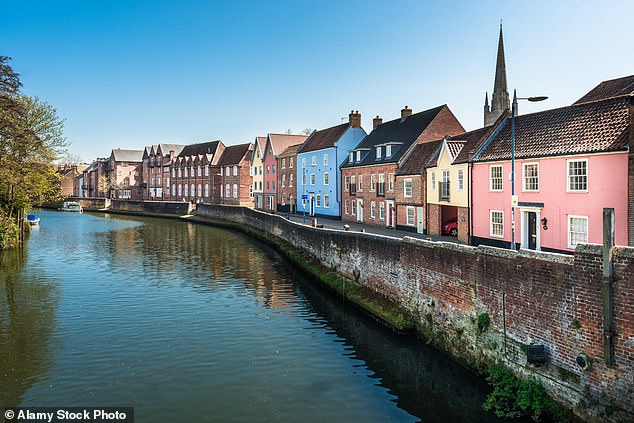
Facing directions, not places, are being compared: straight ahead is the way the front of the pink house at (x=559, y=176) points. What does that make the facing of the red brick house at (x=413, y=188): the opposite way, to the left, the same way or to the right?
the same way

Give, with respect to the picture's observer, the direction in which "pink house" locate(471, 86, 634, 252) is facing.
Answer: facing the viewer and to the left of the viewer

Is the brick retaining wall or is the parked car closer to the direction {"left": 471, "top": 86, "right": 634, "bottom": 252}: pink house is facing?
the brick retaining wall

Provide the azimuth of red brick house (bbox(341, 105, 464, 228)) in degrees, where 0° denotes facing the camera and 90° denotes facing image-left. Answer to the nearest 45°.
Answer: approximately 45°

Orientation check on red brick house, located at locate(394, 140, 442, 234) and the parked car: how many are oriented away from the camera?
0

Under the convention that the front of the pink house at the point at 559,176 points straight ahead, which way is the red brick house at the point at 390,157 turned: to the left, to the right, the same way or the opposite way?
the same way
